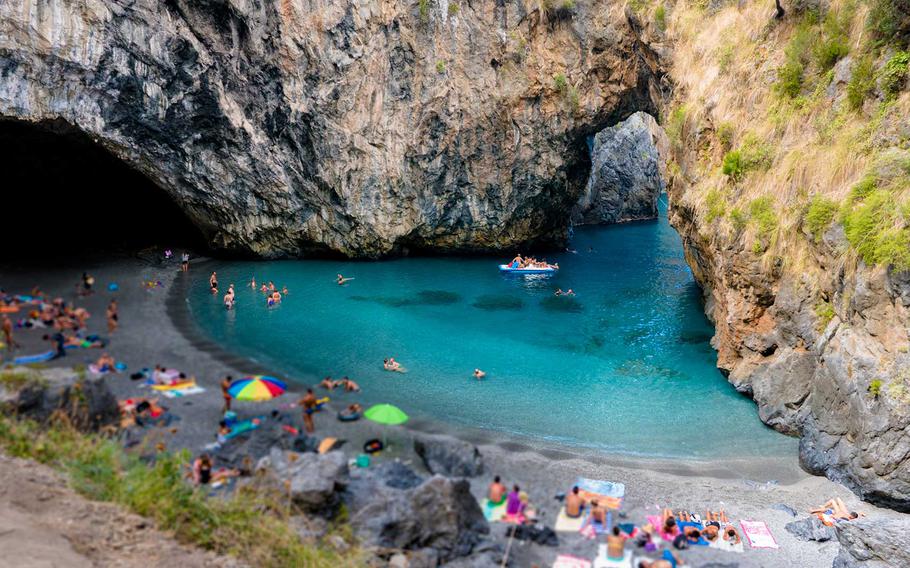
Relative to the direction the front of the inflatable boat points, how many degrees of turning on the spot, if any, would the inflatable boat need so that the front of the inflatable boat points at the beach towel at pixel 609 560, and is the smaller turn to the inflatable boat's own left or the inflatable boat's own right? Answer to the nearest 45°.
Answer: approximately 90° to the inflatable boat's own left

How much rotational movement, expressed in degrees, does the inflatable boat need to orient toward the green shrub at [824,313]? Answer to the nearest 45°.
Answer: approximately 135° to its left

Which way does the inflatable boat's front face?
to the viewer's left

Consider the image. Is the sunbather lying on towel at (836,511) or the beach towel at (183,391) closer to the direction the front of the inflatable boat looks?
the beach towel

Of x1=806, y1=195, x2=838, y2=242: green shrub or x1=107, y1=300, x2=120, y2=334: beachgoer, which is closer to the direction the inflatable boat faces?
the beachgoer

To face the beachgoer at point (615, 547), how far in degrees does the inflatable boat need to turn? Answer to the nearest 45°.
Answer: approximately 90° to its left

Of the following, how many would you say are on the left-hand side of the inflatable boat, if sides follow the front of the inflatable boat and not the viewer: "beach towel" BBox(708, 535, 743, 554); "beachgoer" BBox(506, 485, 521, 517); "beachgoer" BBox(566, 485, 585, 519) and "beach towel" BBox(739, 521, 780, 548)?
4

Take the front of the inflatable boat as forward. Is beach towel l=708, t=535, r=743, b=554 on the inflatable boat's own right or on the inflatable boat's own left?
on the inflatable boat's own left
